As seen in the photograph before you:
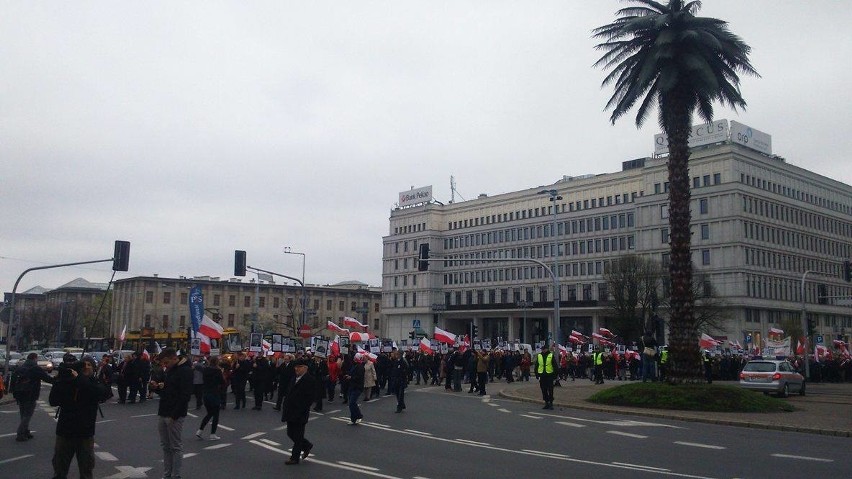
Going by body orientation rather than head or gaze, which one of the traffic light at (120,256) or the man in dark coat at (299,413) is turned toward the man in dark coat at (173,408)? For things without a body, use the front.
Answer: the man in dark coat at (299,413)

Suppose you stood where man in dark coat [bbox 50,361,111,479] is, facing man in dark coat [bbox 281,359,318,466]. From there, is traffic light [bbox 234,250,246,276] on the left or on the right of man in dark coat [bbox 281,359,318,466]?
left

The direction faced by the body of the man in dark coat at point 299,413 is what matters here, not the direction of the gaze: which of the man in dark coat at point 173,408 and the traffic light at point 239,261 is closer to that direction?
the man in dark coat

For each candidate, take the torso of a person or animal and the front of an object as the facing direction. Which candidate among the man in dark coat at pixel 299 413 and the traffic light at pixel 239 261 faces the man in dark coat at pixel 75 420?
the man in dark coat at pixel 299 413

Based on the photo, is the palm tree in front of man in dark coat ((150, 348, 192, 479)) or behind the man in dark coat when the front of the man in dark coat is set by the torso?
behind

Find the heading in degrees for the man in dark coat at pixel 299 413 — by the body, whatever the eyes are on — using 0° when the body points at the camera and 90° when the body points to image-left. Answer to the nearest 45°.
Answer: approximately 45°
